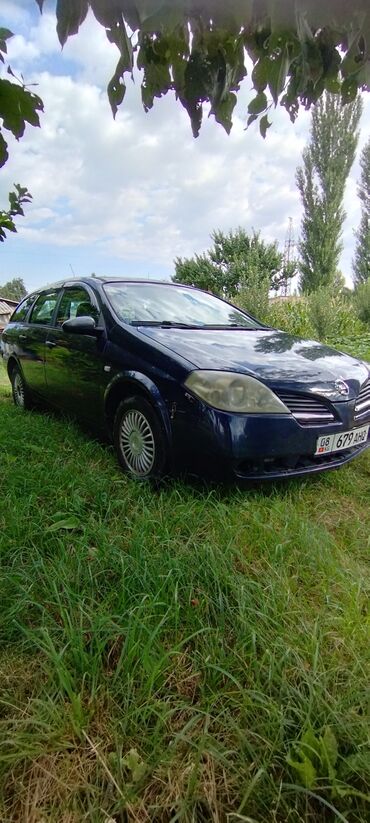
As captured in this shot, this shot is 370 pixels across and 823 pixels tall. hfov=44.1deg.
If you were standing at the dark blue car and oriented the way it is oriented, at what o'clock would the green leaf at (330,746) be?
The green leaf is roughly at 1 o'clock from the dark blue car.

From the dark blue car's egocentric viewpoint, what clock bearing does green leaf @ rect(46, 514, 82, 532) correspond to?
The green leaf is roughly at 3 o'clock from the dark blue car.

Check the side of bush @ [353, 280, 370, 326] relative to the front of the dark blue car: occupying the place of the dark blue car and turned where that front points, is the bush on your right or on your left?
on your left

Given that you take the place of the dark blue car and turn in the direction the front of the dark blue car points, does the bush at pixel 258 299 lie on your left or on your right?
on your left

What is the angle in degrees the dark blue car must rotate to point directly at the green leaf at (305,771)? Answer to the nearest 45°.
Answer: approximately 45° to its right

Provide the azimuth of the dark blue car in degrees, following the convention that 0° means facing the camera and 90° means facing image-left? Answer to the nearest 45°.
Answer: approximately 315°

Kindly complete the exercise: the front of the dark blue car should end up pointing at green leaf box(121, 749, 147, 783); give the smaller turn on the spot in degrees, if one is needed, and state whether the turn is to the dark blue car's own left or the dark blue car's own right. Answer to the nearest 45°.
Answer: approximately 45° to the dark blue car's own right

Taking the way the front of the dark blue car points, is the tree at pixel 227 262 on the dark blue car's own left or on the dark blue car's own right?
on the dark blue car's own left

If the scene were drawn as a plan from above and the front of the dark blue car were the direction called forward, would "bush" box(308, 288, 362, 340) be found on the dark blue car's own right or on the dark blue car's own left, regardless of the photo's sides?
on the dark blue car's own left
